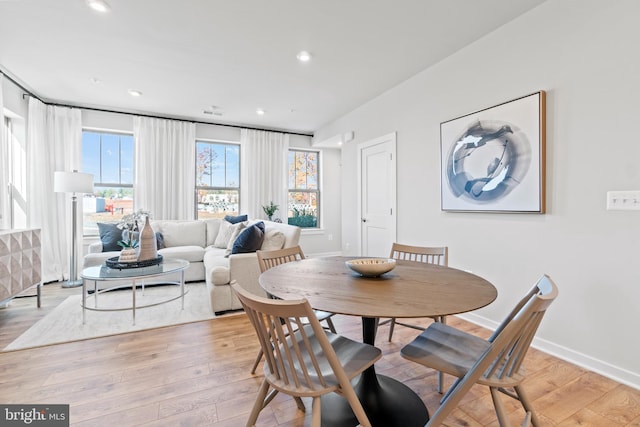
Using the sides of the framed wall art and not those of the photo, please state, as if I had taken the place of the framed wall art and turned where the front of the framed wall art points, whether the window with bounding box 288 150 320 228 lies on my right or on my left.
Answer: on my right

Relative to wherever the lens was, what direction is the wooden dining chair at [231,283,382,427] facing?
facing away from the viewer and to the right of the viewer

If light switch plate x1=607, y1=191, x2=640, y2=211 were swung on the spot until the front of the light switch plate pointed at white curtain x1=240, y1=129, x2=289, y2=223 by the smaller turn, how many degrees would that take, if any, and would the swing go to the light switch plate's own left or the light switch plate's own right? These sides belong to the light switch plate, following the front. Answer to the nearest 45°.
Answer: approximately 90° to the light switch plate's own right

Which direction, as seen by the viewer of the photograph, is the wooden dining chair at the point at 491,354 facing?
facing away from the viewer and to the left of the viewer

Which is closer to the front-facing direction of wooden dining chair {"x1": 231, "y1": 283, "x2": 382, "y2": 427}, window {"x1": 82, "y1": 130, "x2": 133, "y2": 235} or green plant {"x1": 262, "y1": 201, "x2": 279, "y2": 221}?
the green plant

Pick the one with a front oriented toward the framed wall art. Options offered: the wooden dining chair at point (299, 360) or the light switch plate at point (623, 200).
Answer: the wooden dining chair
